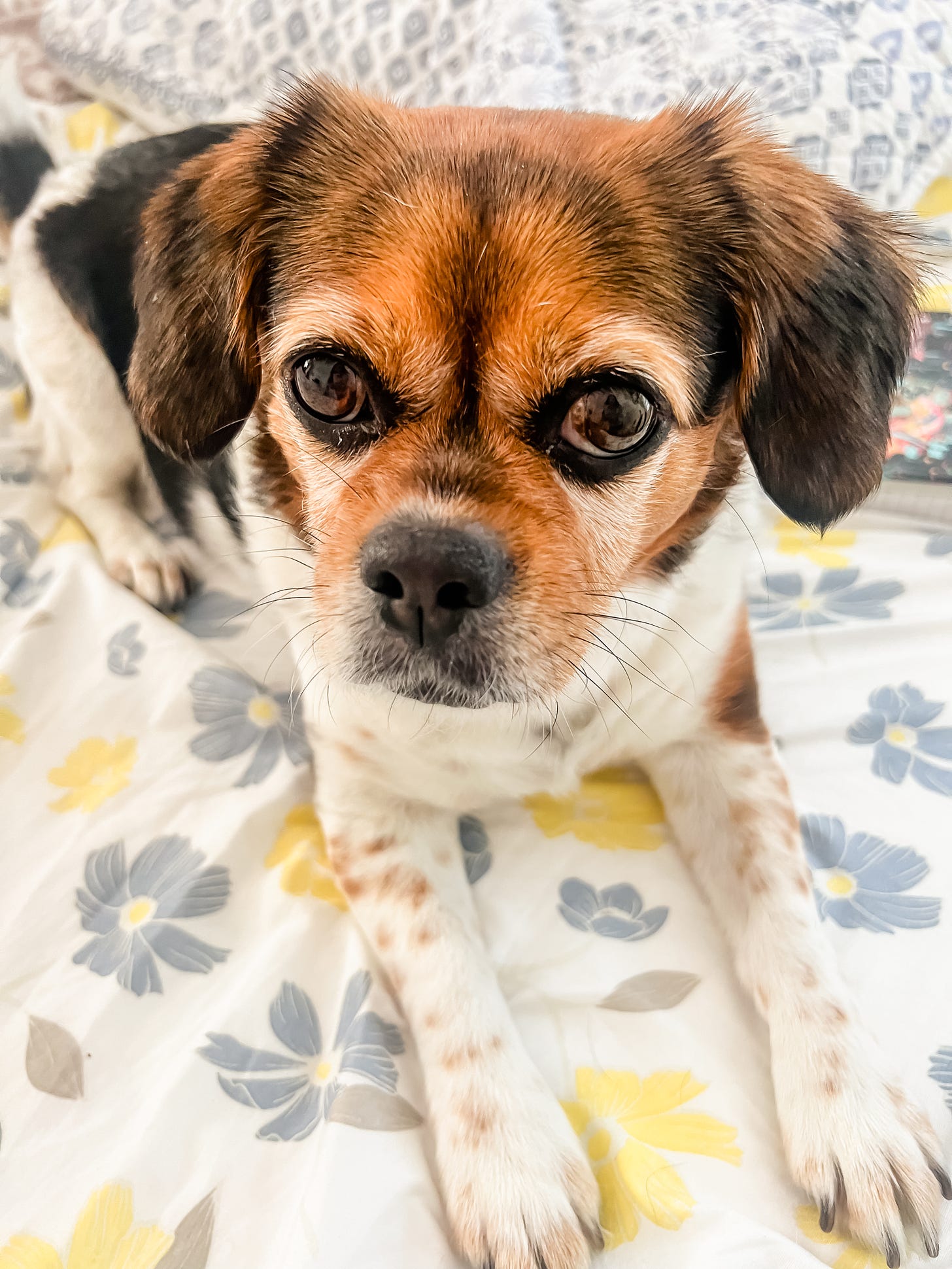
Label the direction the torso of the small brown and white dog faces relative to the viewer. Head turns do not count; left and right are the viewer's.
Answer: facing the viewer and to the right of the viewer

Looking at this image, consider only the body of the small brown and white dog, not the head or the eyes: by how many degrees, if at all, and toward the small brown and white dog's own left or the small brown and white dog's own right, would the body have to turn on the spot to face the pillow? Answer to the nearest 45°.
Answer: approximately 135° to the small brown and white dog's own left
